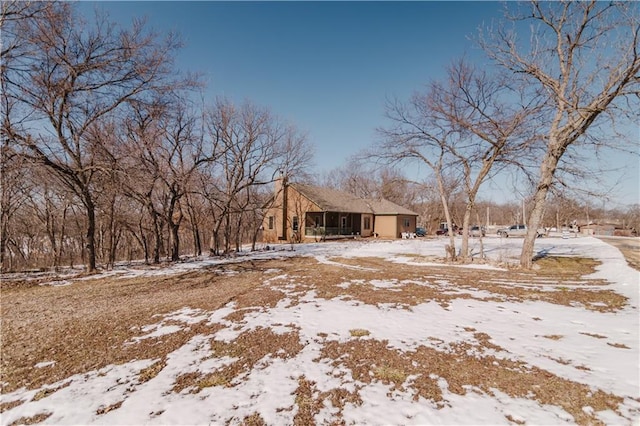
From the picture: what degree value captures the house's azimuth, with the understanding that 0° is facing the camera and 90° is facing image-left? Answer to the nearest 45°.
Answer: approximately 315°
